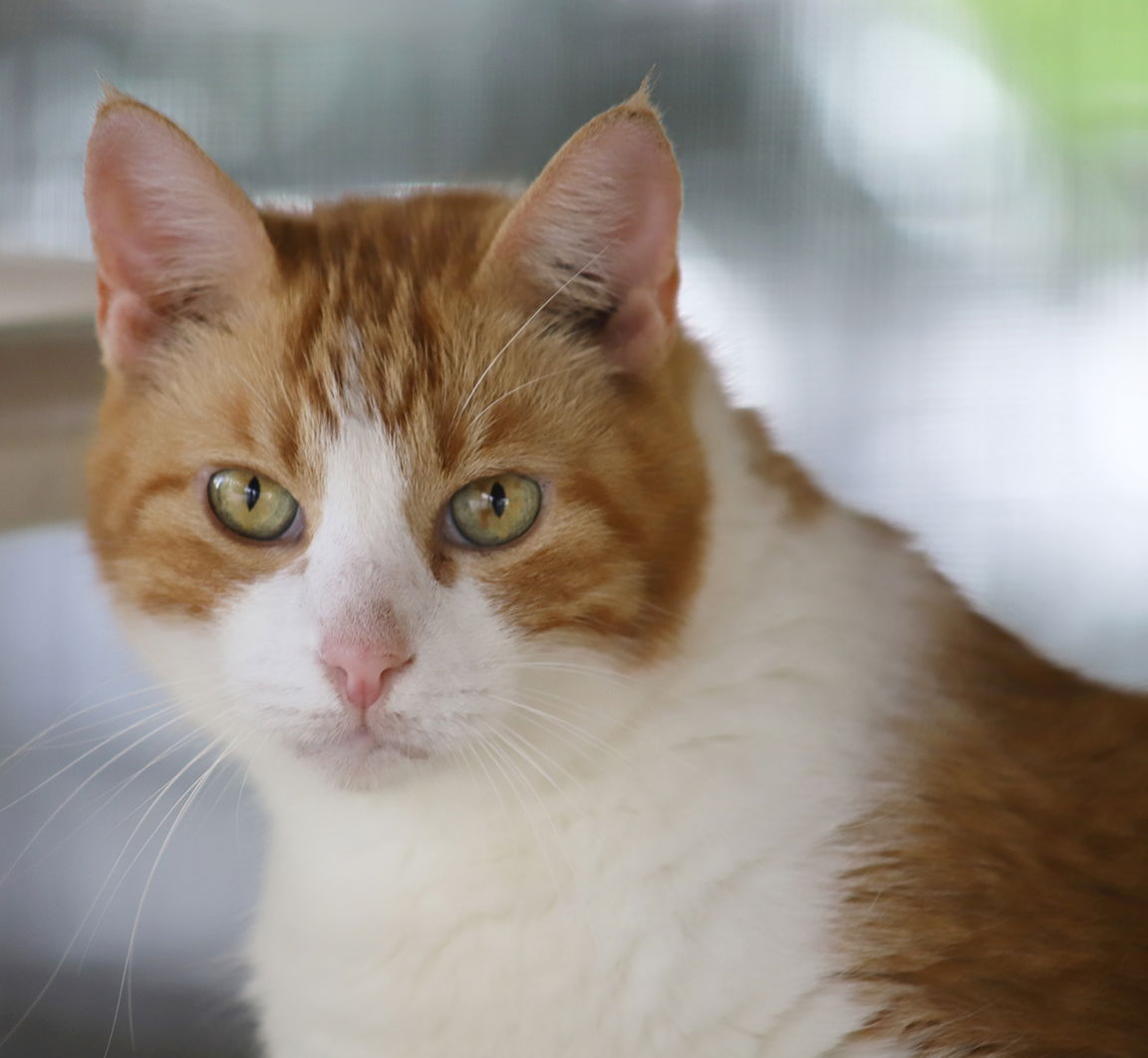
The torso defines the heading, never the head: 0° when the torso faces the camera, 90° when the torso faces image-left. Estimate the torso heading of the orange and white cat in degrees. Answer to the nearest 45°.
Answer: approximately 45°
